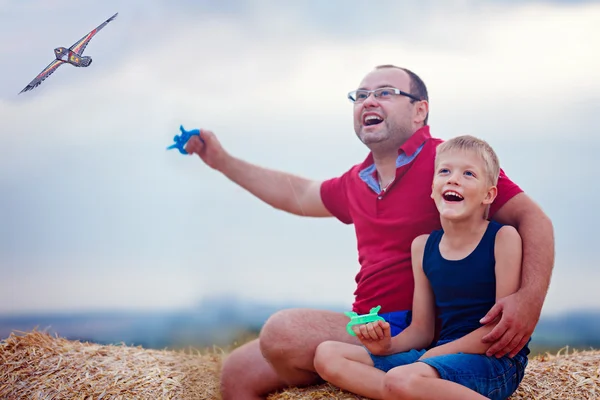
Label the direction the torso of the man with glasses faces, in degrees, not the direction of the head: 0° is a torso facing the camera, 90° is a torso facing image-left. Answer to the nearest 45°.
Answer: approximately 45°

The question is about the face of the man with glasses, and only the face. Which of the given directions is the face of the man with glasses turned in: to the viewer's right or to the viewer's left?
to the viewer's left

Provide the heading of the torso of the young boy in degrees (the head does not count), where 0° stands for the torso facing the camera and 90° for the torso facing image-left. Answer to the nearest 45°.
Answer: approximately 45°
